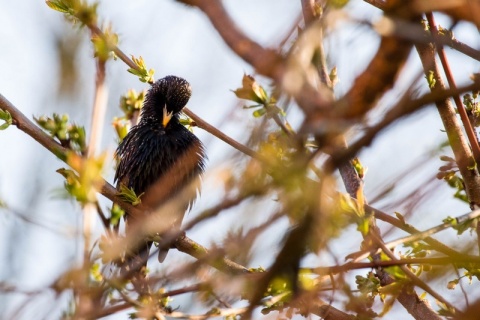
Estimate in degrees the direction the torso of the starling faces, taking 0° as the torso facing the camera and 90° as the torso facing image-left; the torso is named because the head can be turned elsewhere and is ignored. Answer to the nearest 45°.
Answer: approximately 0°
